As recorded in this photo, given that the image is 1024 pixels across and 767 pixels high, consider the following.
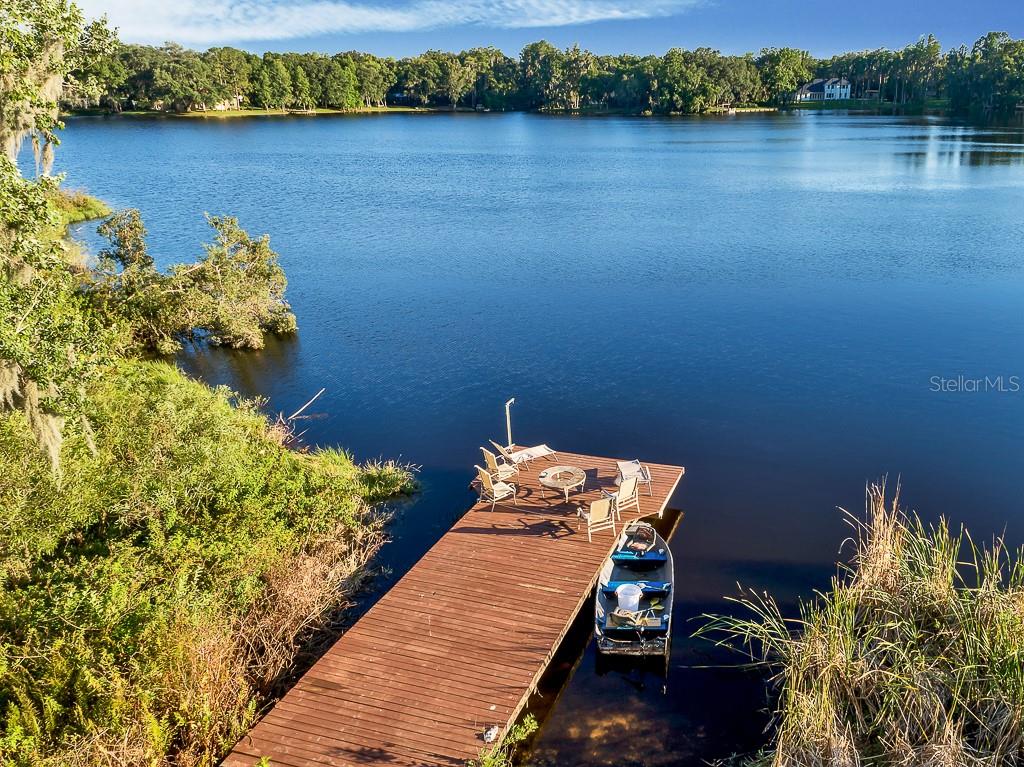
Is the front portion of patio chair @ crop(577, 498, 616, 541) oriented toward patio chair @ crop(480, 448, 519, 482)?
yes

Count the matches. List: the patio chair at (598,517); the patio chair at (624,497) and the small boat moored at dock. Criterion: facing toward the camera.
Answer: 0

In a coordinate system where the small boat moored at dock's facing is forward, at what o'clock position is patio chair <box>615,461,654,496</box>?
The patio chair is roughly at 12 o'clock from the small boat moored at dock.

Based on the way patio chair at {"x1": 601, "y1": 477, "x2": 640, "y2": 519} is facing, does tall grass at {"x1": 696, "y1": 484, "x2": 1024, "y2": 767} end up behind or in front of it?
behind

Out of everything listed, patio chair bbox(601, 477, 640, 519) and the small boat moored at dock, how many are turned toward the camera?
0

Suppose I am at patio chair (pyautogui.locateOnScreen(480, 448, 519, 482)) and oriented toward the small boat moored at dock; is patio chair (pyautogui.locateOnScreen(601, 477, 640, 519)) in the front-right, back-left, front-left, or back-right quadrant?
front-left

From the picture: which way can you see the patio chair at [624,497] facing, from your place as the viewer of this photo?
facing away from the viewer and to the left of the viewer

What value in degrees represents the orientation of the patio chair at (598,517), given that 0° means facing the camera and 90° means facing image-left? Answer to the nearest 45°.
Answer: approximately 135°

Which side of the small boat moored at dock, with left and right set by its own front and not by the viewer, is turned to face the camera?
back

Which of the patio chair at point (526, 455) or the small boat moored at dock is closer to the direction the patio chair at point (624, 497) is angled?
the patio chair

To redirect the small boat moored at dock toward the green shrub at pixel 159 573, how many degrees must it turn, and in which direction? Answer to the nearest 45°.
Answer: approximately 90° to its left
